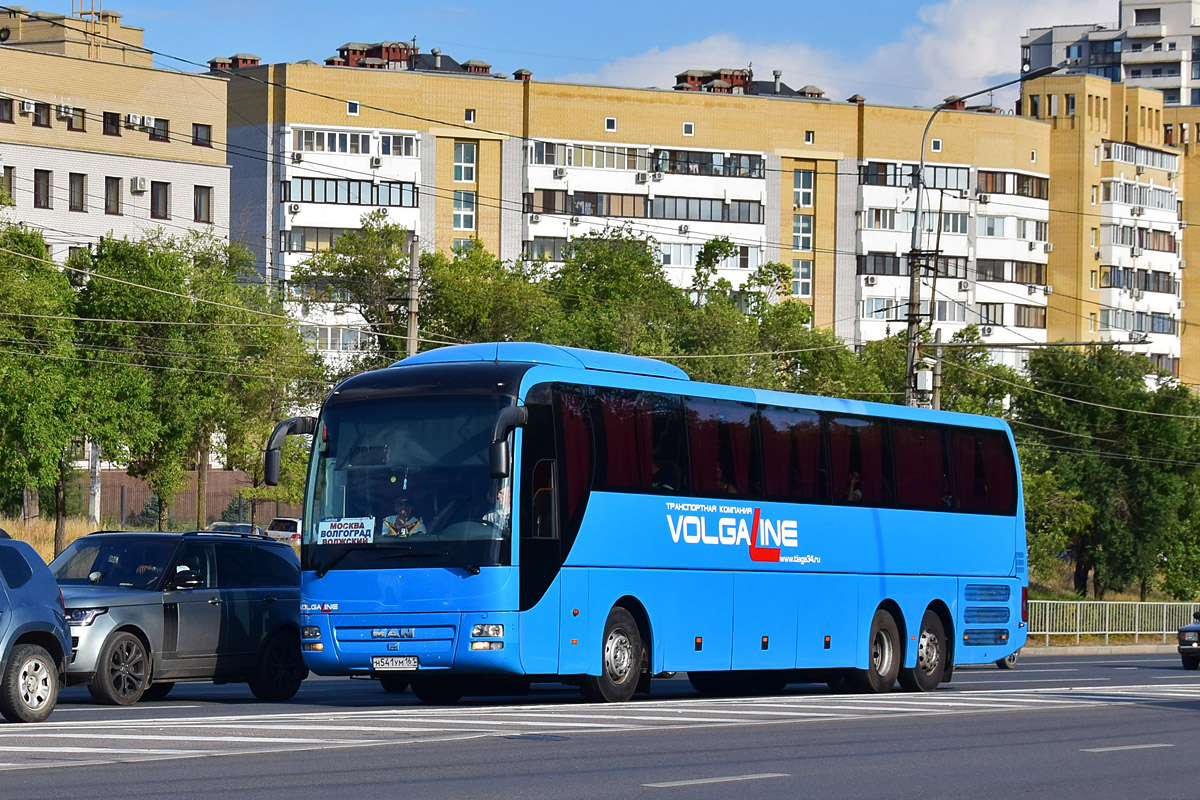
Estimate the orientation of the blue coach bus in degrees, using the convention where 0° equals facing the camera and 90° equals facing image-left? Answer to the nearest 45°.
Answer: approximately 45°

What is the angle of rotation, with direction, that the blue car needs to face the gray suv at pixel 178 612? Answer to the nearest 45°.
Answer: approximately 135° to its right

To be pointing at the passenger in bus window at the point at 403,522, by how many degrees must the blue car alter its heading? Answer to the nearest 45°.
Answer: approximately 180°

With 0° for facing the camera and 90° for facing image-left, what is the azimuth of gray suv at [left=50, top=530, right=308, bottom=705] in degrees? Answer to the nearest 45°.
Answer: approximately 45°

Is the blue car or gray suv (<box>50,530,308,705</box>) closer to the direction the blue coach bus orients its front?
the blue car

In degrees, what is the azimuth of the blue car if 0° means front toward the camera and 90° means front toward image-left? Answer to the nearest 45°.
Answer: approximately 45°

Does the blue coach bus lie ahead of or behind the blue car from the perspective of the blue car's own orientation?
behind
